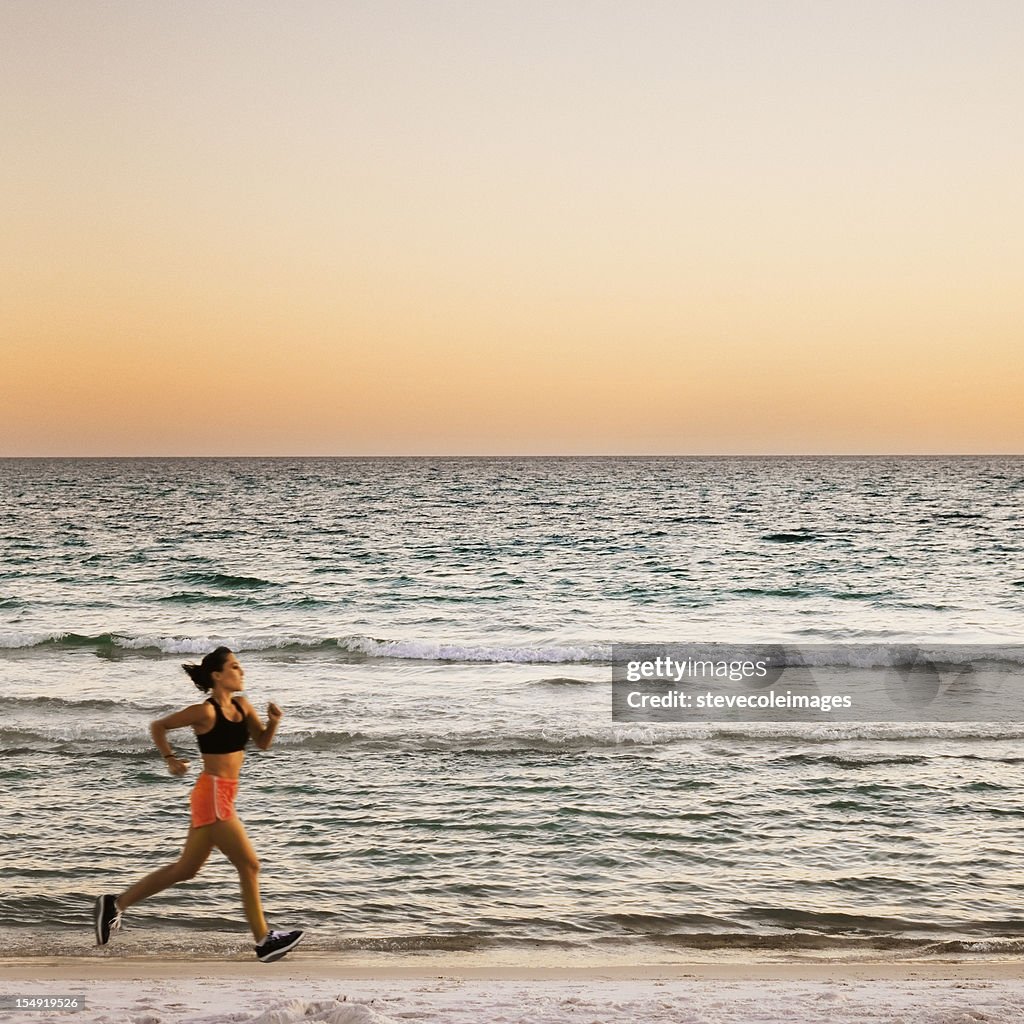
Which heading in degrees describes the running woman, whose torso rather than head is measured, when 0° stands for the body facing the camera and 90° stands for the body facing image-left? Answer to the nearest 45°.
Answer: approximately 270°

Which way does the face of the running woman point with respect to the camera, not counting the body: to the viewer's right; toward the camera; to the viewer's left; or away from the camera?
to the viewer's right
